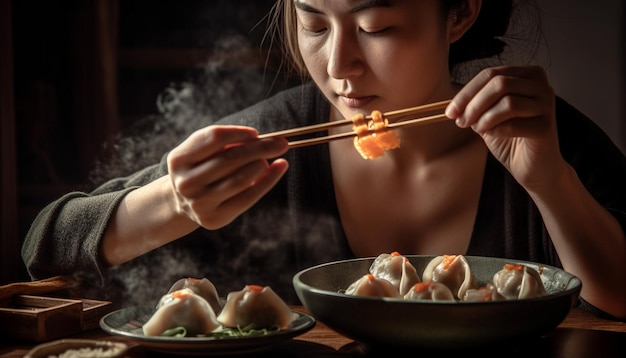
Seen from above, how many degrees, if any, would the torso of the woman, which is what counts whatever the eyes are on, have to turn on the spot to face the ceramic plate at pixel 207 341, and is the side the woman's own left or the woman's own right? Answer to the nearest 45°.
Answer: approximately 45° to the woman's own right

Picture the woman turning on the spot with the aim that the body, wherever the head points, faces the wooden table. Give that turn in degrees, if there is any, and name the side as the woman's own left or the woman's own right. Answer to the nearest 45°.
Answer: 0° — they already face it

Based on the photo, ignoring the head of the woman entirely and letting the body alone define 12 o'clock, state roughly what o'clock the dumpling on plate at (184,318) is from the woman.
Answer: The dumpling on plate is roughly at 1 o'clock from the woman.

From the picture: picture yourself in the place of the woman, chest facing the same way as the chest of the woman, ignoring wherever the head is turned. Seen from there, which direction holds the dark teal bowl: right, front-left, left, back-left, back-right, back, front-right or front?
front

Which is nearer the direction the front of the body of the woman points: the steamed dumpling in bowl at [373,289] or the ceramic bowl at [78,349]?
the steamed dumpling in bowl

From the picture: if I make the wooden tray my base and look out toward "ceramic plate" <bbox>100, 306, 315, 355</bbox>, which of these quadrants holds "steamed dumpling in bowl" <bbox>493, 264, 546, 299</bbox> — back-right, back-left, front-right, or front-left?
front-left

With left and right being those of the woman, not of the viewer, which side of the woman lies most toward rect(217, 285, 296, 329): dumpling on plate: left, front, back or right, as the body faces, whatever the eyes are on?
front

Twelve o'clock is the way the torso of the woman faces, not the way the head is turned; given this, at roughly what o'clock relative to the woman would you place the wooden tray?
The wooden tray is roughly at 2 o'clock from the woman.

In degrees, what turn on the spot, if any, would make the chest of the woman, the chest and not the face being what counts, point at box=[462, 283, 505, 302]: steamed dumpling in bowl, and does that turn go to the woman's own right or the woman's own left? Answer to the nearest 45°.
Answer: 0° — they already face it

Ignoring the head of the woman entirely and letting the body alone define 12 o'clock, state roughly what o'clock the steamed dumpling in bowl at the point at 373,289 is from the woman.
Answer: The steamed dumpling in bowl is roughly at 12 o'clock from the woman.

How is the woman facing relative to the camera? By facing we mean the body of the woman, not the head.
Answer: toward the camera

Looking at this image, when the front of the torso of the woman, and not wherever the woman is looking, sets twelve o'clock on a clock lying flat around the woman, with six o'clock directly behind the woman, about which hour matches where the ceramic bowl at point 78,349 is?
The ceramic bowl is roughly at 1 o'clock from the woman.
